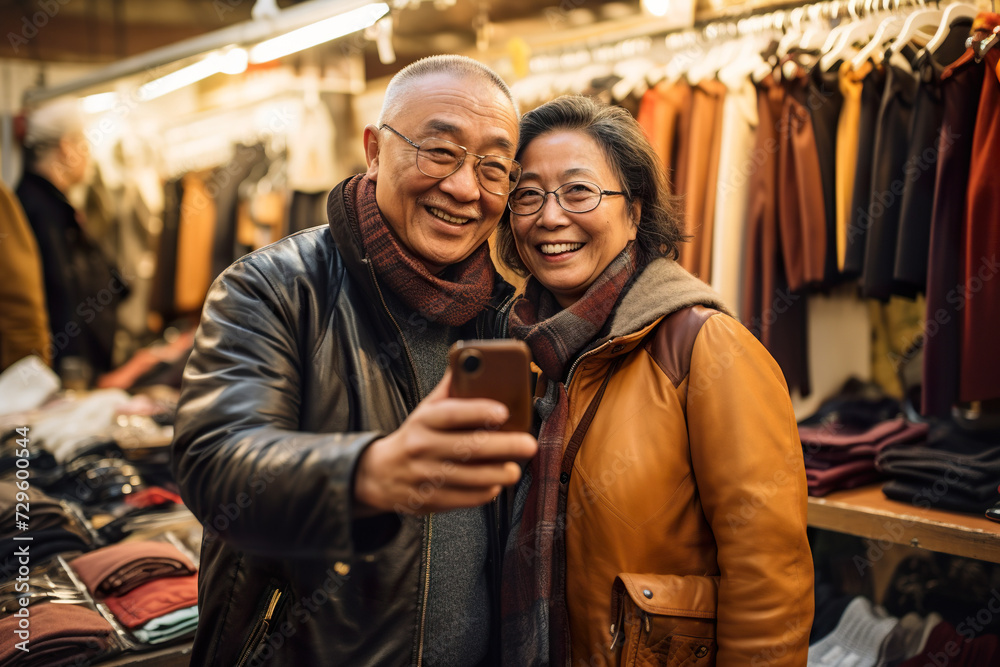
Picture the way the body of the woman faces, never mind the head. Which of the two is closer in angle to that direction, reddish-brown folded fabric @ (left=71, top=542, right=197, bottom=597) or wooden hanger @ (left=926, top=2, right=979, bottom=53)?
the reddish-brown folded fabric

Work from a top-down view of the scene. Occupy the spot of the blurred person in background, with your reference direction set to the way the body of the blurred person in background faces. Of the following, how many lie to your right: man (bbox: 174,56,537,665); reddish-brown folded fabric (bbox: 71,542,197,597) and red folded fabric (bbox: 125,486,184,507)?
3

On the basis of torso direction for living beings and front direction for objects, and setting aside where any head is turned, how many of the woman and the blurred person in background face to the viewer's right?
1

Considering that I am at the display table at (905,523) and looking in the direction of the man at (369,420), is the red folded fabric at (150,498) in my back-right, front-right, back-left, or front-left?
front-right

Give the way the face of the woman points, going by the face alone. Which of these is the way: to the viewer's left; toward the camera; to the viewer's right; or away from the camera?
toward the camera

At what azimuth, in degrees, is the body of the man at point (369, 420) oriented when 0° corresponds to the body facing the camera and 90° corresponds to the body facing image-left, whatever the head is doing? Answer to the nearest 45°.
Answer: approximately 315°

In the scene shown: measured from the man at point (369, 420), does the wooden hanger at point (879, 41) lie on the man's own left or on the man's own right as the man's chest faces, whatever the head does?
on the man's own left

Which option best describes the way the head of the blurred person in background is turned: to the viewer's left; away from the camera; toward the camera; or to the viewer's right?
to the viewer's right

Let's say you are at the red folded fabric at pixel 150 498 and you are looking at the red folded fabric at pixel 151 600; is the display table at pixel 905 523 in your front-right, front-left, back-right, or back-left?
front-left
